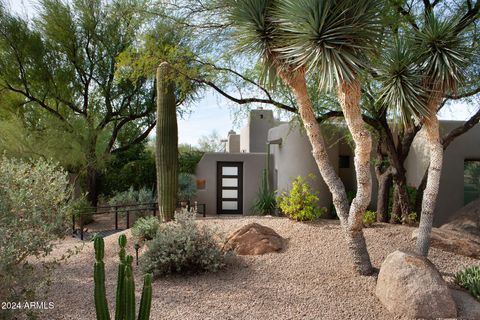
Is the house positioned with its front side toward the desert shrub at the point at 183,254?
yes

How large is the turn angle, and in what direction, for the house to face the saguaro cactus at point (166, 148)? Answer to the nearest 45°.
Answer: approximately 45° to its right

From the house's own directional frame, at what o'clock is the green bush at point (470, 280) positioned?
The green bush is roughly at 11 o'clock from the house.

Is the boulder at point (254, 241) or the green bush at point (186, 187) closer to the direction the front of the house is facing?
the boulder

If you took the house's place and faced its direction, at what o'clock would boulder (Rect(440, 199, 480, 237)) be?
The boulder is roughly at 10 o'clock from the house.

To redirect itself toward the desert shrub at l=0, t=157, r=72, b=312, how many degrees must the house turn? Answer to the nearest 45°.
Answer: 0° — it already faces it

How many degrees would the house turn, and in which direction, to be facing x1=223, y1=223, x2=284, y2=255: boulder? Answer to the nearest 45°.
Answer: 0° — it already faces it

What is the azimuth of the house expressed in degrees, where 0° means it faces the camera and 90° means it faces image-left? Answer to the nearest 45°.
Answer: approximately 0°

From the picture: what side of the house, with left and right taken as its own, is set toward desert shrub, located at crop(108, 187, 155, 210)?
right
